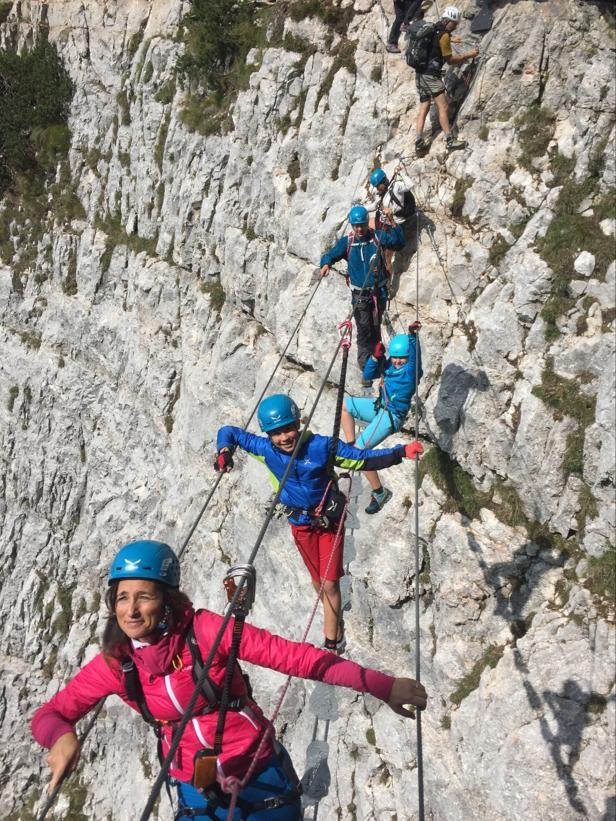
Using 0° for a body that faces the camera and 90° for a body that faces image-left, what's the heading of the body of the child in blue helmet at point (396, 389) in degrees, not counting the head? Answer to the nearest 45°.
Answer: approximately 45°

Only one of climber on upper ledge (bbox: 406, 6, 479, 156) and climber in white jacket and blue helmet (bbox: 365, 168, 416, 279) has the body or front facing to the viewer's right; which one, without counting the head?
climber on upper ledge (bbox: 406, 6, 479, 156)
